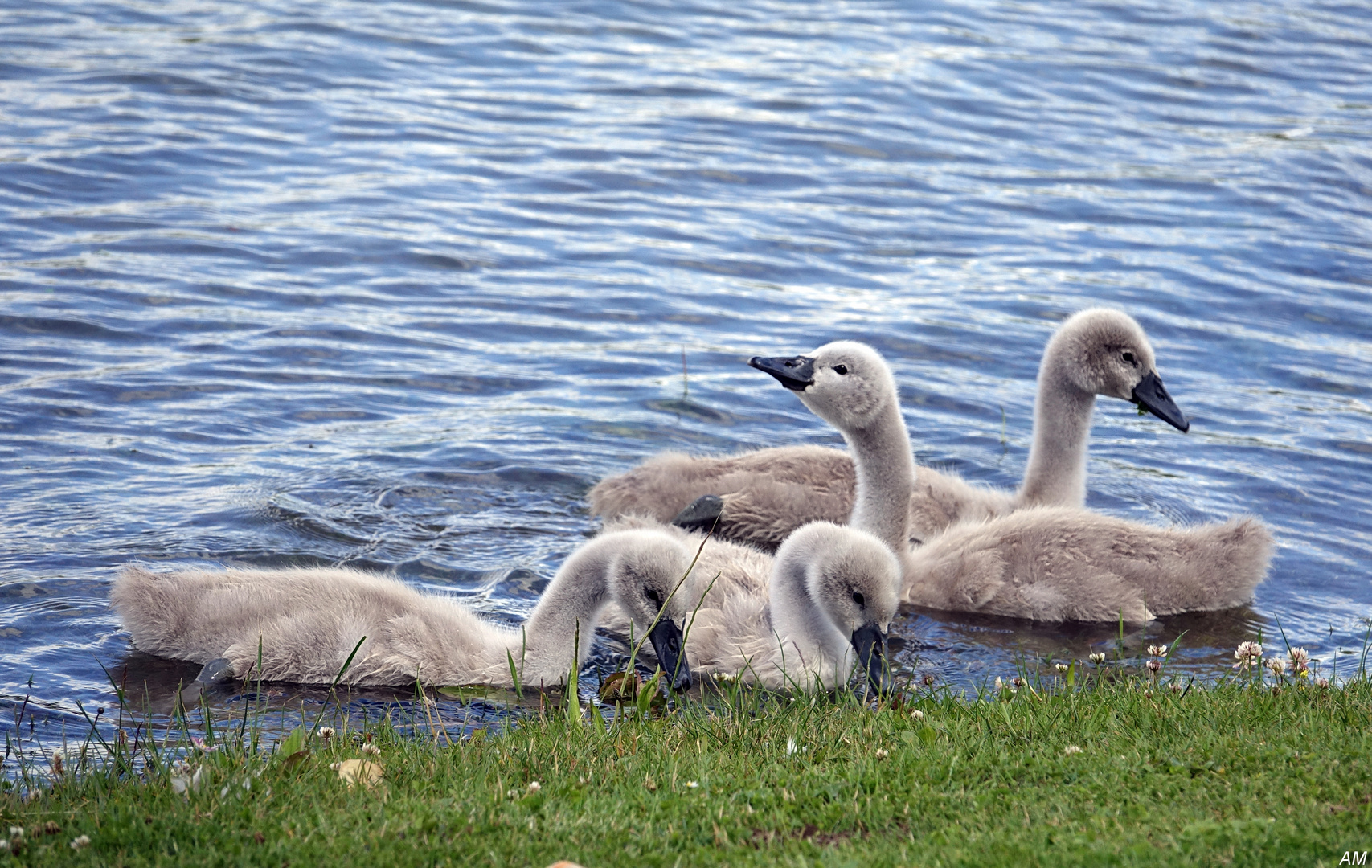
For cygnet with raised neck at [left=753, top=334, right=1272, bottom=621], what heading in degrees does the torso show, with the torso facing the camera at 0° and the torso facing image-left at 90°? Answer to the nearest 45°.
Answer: approximately 90°

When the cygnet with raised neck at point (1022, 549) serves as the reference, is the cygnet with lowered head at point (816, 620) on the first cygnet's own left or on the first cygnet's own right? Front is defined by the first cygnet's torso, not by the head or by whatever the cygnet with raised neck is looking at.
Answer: on the first cygnet's own left

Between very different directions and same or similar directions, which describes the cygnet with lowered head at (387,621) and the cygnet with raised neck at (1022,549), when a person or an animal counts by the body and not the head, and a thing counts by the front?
very different directions

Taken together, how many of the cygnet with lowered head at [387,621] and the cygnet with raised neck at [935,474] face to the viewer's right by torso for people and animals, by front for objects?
2

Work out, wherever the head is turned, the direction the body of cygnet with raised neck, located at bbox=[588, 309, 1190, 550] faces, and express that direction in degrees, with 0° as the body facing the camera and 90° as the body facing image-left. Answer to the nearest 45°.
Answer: approximately 270°

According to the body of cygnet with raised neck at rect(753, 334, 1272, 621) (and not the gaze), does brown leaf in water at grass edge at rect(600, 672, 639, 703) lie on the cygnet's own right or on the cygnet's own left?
on the cygnet's own left

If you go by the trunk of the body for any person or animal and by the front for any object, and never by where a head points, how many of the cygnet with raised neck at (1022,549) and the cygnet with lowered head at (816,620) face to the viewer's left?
1

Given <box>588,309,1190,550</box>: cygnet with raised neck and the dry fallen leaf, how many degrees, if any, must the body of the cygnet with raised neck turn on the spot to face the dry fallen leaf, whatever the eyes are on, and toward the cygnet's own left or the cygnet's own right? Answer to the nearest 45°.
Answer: approximately 90° to the cygnet's own right

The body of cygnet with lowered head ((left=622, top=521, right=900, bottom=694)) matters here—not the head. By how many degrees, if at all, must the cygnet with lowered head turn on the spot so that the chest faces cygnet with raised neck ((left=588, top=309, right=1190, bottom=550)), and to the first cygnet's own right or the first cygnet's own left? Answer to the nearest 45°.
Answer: approximately 135° to the first cygnet's own left

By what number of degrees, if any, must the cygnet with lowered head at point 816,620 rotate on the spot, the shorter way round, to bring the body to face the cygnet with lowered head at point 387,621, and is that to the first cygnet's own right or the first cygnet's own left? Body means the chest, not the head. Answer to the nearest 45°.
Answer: approximately 135° to the first cygnet's own right

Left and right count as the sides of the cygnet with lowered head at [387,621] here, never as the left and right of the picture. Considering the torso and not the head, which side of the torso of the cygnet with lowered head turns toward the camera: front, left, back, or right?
right

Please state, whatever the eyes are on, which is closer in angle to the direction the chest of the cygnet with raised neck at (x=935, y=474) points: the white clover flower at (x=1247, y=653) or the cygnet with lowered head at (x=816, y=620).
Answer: the white clover flower

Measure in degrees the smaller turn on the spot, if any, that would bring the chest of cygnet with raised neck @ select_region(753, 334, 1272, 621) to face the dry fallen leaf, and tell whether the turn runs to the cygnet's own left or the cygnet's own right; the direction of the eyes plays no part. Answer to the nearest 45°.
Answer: approximately 45° to the cygnet's own left

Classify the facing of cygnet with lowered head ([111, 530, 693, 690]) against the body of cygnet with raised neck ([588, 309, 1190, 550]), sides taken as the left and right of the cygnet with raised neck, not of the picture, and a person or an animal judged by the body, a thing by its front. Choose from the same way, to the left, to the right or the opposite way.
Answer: the same way

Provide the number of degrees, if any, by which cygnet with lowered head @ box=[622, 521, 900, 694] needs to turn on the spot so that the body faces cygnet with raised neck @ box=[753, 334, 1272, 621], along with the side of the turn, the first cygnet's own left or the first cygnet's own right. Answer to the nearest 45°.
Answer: approximately 90° to the first cygnet's own left

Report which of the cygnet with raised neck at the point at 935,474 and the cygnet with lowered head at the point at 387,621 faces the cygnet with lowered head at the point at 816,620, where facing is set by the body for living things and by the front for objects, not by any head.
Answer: the cygnet with lowered head at the point at 387,621
